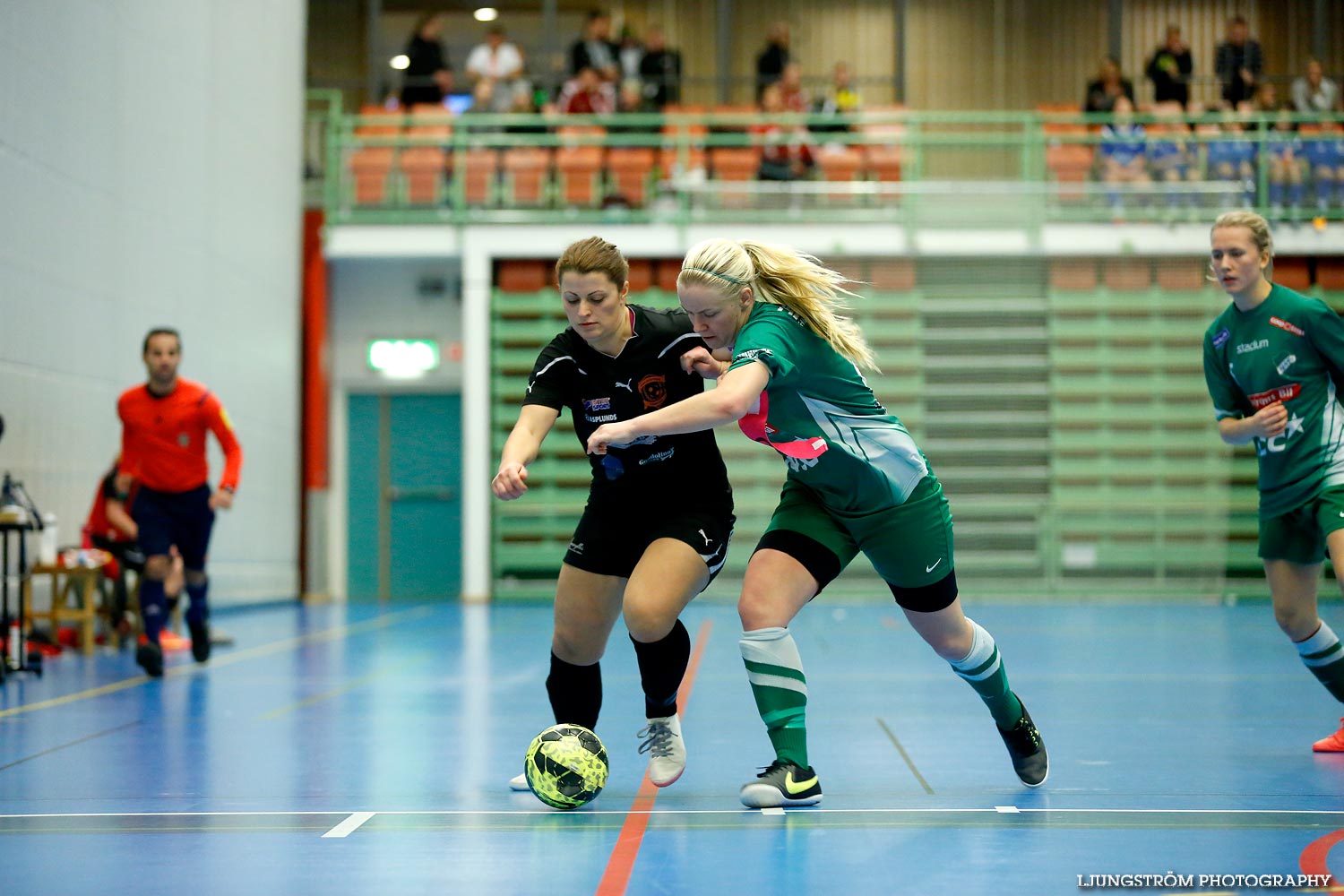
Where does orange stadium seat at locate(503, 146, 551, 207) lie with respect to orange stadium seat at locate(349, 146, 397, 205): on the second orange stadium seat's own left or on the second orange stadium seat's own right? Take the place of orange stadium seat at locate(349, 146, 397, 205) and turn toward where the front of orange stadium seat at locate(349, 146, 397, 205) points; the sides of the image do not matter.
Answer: on the second orange stadium seat's own left

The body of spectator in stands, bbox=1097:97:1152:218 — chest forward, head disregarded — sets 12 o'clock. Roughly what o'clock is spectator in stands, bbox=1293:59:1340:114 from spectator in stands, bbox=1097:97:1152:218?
spectator in stands, bbox=1293:59:1340:114 is roughly at 8 o'clock from spectator in stands, bbox=1097:97:1152:218.

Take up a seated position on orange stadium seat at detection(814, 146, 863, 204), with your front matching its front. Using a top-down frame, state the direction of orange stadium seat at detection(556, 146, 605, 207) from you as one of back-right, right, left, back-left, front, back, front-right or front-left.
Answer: right

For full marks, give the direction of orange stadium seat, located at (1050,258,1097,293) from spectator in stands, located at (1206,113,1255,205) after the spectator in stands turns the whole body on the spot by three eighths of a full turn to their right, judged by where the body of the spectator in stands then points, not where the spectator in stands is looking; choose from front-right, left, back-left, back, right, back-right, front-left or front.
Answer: front-left

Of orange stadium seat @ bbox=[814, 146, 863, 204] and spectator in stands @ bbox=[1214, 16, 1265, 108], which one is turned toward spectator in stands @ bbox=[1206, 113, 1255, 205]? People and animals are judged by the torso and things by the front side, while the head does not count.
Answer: spectator in stands @ bbox=[1214, 16, 1265, 108]

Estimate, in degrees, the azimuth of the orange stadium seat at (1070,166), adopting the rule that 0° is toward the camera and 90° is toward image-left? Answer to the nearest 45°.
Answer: approximately 0°

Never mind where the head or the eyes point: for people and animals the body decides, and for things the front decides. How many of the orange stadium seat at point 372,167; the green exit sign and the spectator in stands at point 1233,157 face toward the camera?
3

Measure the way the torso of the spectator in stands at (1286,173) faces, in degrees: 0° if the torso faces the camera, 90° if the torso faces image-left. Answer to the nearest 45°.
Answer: approximately 0°

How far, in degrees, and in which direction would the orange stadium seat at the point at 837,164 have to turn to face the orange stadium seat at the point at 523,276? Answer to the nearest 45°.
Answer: approximately 90° to its right
